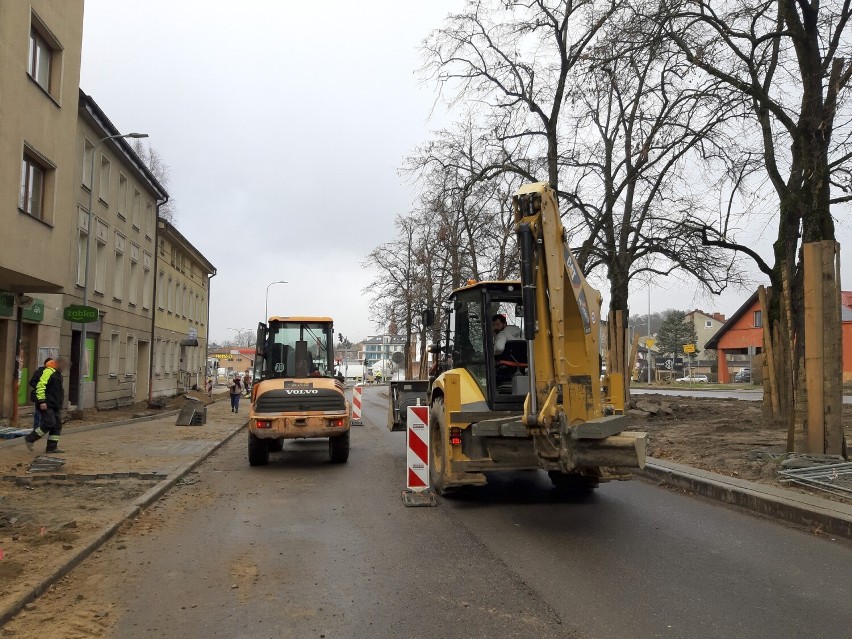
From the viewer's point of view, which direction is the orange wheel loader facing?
away from the camera

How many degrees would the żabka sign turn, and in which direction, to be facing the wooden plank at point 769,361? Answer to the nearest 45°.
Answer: approximately 45° to its left

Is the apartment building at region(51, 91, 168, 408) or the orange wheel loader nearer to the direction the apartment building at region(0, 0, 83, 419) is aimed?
the orange wheel loader

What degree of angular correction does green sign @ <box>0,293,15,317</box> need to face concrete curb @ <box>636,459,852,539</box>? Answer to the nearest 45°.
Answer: approximately 45° to its right

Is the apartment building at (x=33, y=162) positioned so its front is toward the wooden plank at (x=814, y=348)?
yes

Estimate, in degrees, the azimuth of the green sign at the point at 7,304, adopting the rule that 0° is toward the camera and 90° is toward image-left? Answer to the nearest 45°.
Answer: approximately 0°

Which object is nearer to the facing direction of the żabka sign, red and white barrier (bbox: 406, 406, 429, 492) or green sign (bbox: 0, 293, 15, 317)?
the red and white barrier

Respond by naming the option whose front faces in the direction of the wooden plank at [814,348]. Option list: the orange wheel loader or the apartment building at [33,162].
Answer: the apartment building

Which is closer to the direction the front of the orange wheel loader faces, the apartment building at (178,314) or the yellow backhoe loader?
the apartment building
